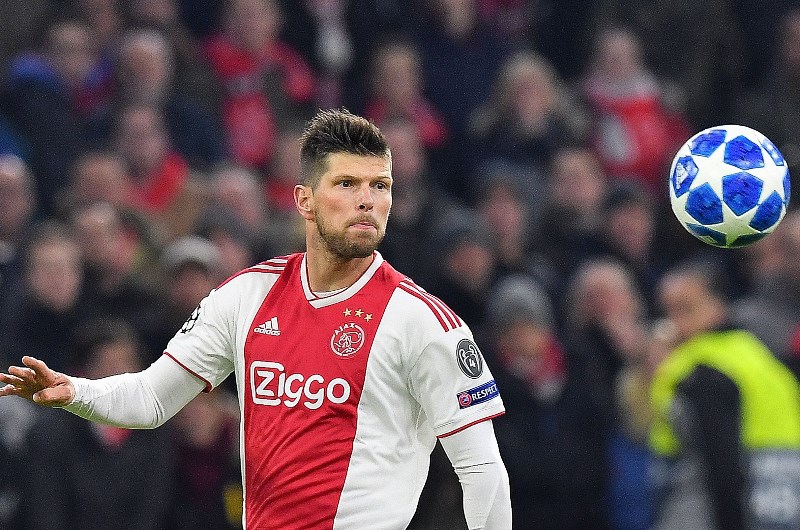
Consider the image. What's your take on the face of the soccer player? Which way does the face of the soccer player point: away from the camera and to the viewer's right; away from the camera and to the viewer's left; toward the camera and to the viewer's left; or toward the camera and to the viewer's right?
toward the camera and to the viewer's right

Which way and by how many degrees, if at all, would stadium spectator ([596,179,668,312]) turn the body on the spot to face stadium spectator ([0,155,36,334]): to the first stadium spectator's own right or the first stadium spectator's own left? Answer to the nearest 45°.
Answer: approximately 45° to the first stadium spectator's own right

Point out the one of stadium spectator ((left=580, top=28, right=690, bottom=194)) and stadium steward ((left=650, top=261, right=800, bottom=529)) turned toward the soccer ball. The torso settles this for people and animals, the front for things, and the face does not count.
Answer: stadium spectator ((left=580, top=28, right=690, bottom=194))

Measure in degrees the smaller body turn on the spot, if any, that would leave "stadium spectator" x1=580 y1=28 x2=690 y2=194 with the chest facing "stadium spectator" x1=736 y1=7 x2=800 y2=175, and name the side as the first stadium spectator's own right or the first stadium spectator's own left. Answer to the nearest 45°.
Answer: approximately 90° to the first stadium spectator's own left
